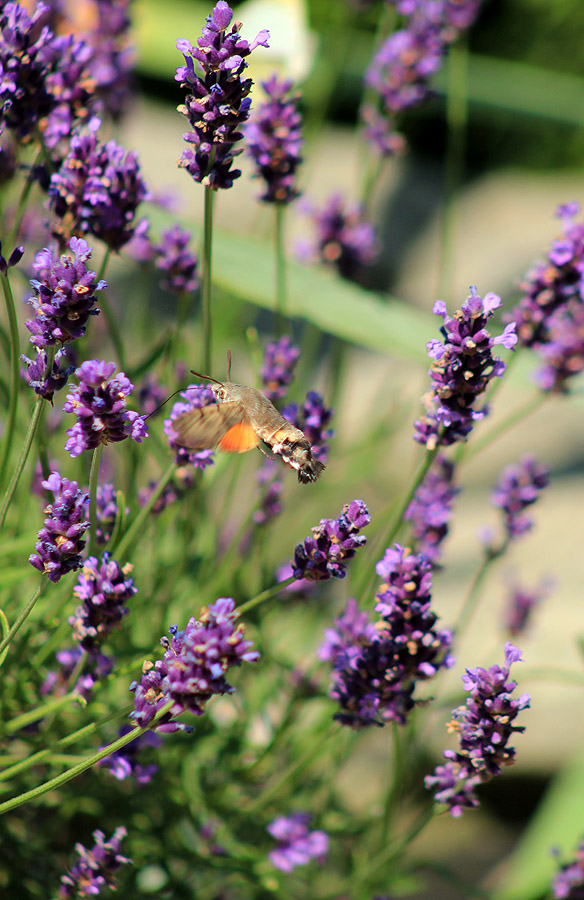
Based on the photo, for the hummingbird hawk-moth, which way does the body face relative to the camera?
to the viewer's left
